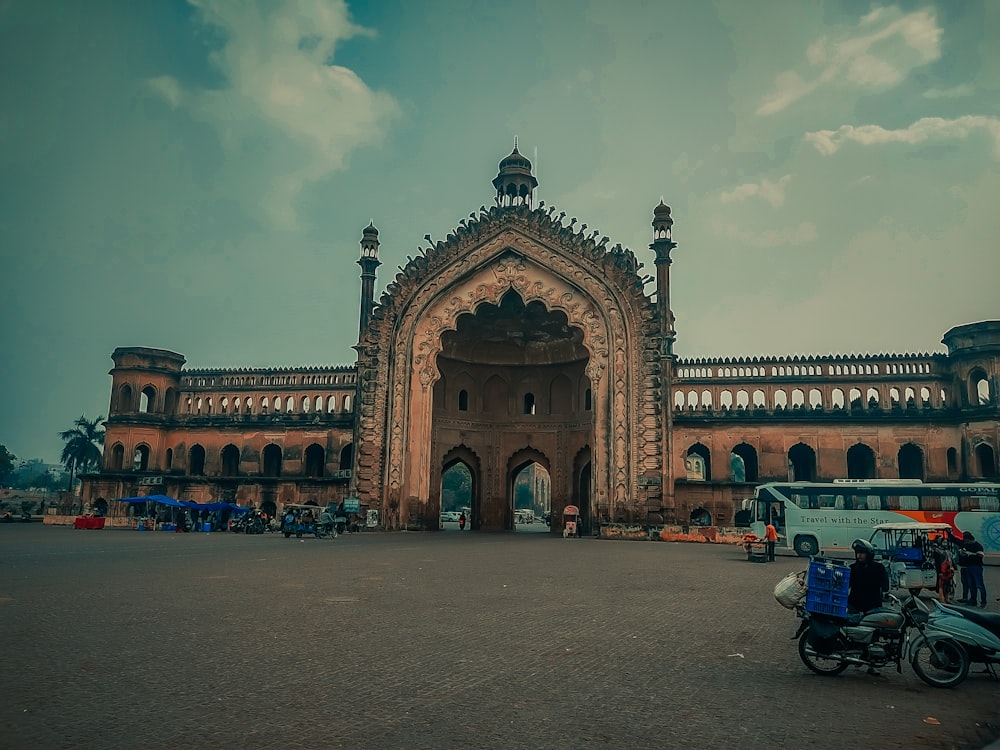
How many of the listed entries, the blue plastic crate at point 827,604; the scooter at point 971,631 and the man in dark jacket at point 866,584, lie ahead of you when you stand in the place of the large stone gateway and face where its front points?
3

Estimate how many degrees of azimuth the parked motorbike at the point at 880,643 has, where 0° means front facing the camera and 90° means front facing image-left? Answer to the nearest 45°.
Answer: approximately 270°

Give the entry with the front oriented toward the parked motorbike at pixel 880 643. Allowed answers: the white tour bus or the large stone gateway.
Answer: the large stone gateway

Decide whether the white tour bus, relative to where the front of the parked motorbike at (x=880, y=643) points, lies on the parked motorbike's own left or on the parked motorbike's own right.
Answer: on the parked motorbike's own left

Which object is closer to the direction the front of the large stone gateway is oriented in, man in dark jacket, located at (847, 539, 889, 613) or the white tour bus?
the man in dark jacket

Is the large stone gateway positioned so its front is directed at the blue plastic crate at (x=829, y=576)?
yes

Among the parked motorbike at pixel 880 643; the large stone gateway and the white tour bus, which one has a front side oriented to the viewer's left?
the white tour bus

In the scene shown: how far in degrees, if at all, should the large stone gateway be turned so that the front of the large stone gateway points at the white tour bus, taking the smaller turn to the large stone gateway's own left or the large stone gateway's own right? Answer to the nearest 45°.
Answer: approximately 45° to the large stone gateway's own left

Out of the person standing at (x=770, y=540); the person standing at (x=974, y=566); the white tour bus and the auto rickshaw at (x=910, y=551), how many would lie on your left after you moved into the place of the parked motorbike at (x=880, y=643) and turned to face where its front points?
4

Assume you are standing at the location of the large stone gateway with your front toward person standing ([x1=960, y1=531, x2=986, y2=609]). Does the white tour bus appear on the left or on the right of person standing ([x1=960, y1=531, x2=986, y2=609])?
left
